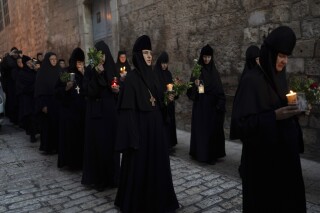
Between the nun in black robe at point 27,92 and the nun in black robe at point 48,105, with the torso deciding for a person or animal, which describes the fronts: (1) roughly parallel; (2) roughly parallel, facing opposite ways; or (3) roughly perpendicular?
roughly parallel

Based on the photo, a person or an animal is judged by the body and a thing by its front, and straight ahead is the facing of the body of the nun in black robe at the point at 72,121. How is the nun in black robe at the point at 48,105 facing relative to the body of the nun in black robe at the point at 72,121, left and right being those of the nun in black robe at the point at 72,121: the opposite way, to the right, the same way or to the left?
the same way

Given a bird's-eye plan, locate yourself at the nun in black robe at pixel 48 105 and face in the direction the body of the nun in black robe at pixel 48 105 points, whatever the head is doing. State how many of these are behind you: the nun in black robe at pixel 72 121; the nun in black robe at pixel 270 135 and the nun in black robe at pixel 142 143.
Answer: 0

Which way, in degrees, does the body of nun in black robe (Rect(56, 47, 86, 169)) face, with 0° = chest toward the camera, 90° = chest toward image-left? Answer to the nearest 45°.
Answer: approximately 315°

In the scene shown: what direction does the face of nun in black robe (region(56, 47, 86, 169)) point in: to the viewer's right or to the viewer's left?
to the viewer's right

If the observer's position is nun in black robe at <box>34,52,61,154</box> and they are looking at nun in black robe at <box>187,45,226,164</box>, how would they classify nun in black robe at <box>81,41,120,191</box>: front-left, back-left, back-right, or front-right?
front-right

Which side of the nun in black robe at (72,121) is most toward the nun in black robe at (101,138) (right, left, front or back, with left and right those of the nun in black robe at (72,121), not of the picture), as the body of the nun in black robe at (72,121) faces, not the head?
front

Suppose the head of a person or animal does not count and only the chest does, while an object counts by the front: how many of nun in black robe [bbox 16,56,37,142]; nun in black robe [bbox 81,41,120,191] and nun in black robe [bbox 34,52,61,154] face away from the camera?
0

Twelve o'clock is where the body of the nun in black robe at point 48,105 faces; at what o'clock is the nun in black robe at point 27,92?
the nun in black robe at point 27,92 is roughly at 7 o'clock from the nun in black robe at point 48,105.

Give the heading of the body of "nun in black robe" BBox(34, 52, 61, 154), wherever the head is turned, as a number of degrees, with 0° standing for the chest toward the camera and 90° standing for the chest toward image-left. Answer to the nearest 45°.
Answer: approximately 315°

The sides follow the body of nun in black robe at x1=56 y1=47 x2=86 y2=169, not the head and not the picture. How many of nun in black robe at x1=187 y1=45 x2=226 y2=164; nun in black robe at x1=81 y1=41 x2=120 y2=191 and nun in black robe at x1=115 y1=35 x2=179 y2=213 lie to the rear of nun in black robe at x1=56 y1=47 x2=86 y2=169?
0

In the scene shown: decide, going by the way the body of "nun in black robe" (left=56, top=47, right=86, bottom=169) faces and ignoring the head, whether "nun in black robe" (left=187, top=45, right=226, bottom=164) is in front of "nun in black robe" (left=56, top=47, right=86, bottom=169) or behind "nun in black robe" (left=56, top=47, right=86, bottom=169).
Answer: in front

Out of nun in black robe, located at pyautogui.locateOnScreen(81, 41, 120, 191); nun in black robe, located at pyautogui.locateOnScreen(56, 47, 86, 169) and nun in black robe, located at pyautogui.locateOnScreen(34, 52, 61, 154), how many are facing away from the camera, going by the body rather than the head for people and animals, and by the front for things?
0

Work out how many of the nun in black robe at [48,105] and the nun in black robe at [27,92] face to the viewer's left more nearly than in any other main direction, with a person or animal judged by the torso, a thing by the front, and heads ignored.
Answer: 0

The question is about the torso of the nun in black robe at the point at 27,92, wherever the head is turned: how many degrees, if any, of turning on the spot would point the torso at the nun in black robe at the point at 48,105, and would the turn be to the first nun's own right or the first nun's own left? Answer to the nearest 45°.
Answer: approximately 45° to the first nun's own right

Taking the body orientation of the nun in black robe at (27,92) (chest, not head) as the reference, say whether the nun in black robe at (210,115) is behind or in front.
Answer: in front
